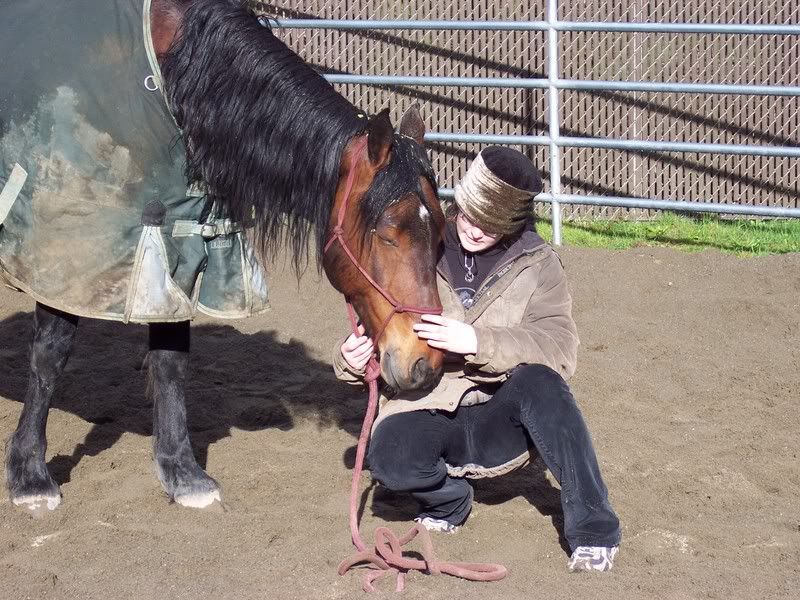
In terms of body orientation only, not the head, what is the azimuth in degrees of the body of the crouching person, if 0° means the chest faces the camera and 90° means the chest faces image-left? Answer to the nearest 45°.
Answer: approximately 45°

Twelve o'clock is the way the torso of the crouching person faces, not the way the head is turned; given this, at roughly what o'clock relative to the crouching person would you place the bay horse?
The bay horse is roughly at 2 o'clock from the crouching person.

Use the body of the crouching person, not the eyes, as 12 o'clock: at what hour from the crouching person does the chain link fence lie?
The chain link fence is roughly at 5 o'clock from the crouching person.

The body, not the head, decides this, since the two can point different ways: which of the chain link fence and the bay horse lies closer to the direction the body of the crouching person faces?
the bay horse
